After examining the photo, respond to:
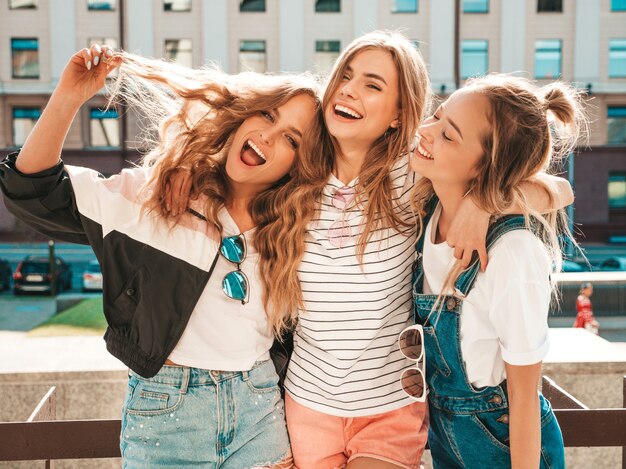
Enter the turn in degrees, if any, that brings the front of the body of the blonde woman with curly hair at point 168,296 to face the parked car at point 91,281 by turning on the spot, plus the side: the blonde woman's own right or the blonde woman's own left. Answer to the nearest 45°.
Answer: approximately 135° to the blonde woman's own left

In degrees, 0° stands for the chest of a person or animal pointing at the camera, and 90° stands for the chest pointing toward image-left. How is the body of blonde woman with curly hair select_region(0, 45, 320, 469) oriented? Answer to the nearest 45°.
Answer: approximately 315°

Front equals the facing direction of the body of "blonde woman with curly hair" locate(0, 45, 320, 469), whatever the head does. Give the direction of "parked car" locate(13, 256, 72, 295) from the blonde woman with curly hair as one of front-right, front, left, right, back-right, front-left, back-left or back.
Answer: back-left

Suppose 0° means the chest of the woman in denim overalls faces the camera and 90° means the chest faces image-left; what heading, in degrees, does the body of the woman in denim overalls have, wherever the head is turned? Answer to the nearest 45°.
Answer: approximately 45°

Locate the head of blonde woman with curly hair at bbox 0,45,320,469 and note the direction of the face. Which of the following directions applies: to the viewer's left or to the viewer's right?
to the viewer's right

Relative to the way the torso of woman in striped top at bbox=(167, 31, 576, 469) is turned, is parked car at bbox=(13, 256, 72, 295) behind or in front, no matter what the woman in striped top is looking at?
behind
